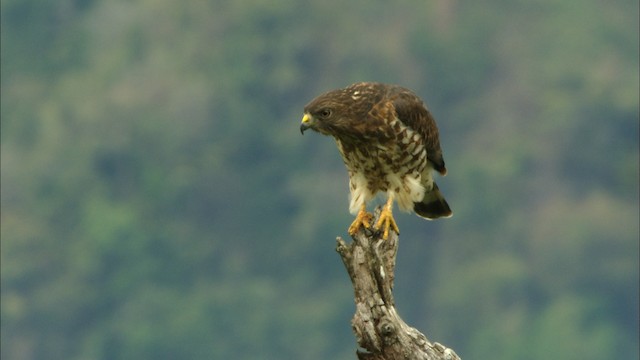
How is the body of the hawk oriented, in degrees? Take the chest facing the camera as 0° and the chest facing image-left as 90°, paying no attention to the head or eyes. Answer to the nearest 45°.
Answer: approximately 45°
